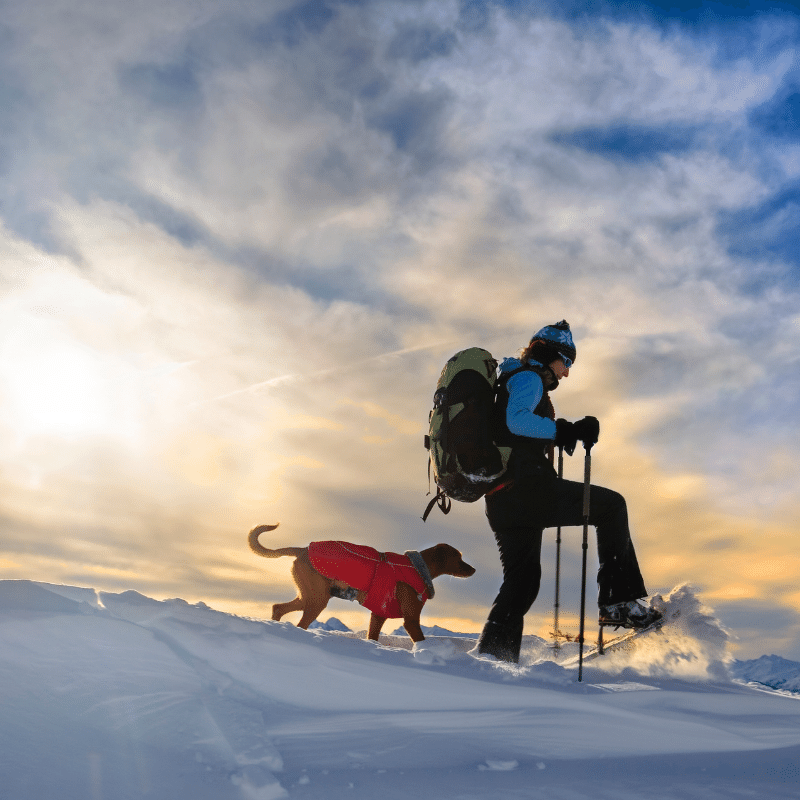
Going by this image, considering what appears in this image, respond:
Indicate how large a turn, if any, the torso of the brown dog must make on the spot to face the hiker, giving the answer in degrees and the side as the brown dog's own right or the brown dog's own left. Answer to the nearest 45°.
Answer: approximately 45° to the brown dog's own right

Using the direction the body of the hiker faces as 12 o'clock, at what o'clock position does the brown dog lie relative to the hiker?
The brown dog is roughly at 7 o'clock from the hiker.

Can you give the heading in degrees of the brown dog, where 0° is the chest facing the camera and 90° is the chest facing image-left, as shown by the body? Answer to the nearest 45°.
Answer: approximately 270°

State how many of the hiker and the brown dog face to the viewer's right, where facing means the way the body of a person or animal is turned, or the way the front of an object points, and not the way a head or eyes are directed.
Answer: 2

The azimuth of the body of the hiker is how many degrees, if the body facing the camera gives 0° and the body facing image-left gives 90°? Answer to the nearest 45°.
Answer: approximately 270°

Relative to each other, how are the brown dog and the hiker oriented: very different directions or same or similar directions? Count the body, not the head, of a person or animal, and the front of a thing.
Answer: same or similar directions
